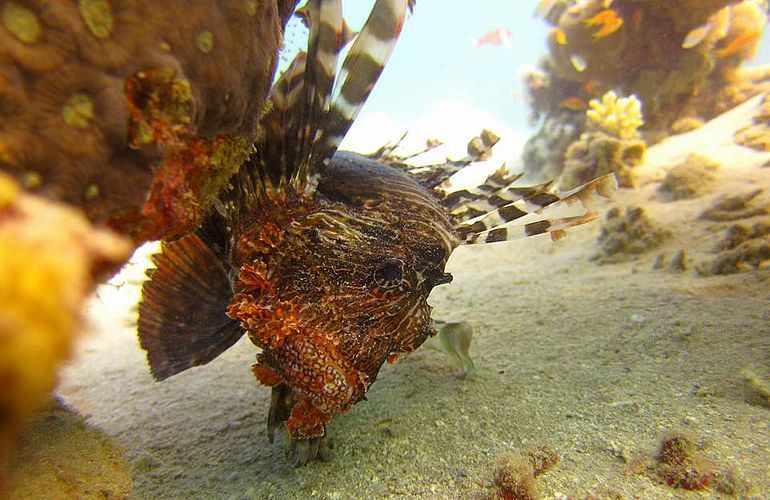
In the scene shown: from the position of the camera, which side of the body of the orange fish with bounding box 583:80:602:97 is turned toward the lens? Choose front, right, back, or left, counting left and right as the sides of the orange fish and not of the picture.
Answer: left

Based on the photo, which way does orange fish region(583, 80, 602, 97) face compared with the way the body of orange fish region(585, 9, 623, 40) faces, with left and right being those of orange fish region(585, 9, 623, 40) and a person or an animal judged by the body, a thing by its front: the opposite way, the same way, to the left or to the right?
the opposite way
